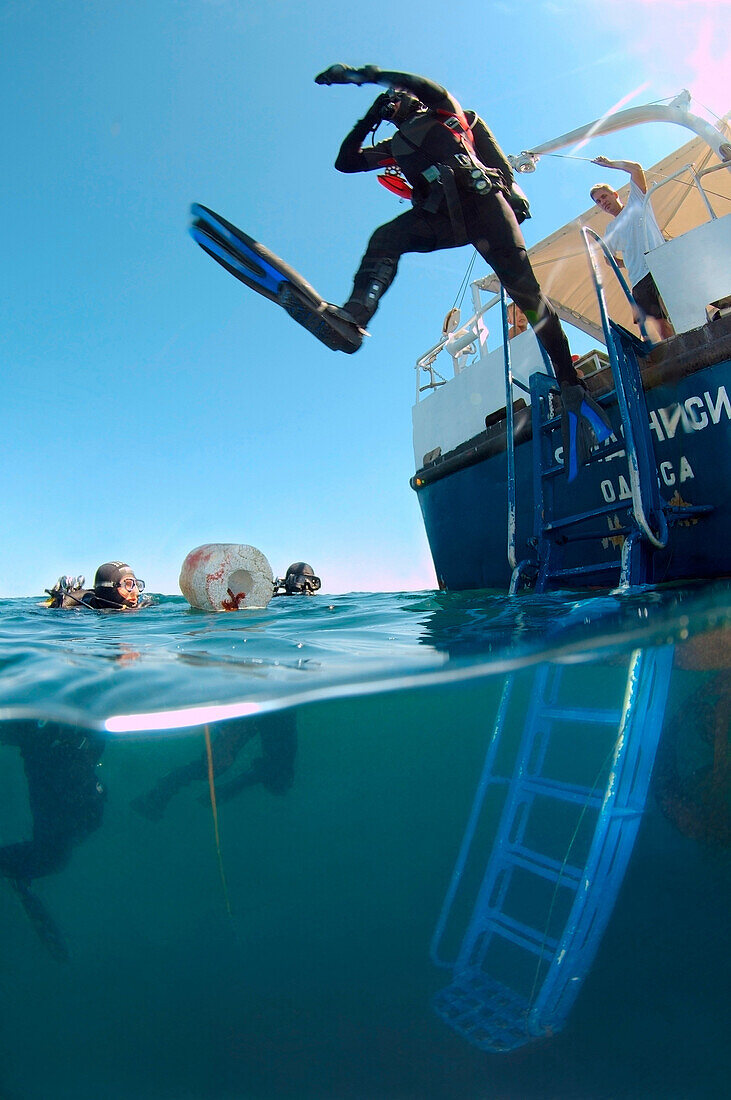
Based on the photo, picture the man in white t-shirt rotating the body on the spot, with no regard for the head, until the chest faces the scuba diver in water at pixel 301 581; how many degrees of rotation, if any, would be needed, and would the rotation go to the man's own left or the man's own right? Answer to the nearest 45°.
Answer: approximately 90° to the man's own right

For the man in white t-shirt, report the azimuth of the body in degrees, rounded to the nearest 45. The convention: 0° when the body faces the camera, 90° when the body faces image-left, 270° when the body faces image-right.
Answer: approximately 45°

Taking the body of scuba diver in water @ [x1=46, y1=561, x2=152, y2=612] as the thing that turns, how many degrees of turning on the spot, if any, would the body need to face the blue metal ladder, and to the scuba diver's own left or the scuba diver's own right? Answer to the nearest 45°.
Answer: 0° — they already face it

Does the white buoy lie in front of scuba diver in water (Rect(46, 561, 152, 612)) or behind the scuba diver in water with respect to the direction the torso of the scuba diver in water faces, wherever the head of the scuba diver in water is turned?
in front

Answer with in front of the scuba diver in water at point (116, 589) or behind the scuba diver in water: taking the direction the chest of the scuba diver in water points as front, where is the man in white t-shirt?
in front

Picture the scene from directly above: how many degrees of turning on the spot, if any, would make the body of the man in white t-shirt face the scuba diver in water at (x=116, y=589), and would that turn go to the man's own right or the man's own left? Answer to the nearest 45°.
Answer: approximately 45° to the man's own right

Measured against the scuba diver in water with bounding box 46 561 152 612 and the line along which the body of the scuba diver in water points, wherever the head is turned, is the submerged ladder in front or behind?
in front
